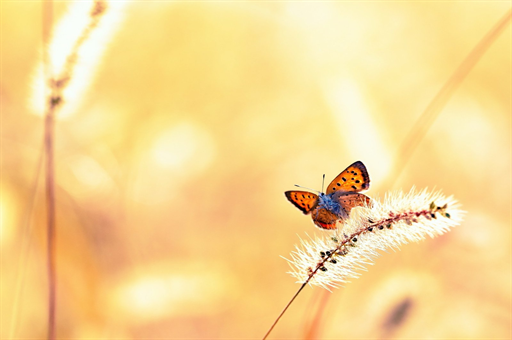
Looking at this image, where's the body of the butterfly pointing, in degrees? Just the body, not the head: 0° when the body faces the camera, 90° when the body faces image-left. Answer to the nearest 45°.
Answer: approximately 135°
